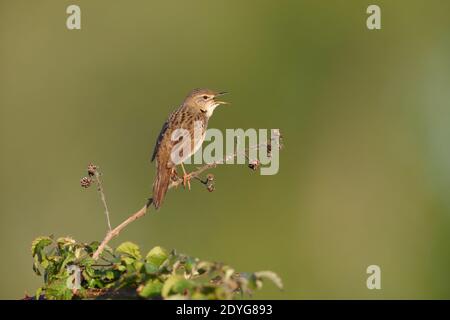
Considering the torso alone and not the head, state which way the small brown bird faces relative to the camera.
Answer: to the viewer's right
